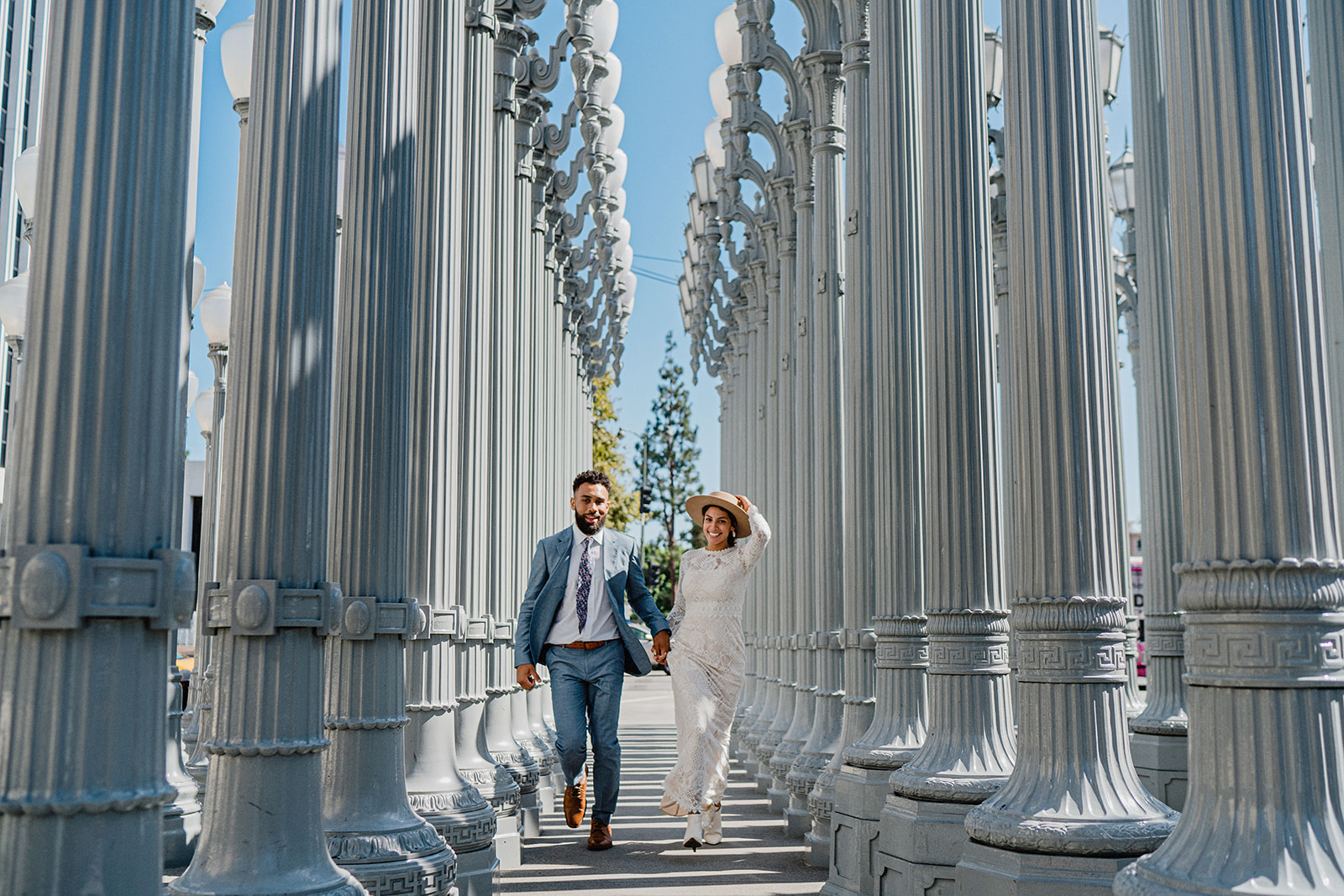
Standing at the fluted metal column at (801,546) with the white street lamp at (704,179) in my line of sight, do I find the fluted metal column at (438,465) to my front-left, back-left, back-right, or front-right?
back-left

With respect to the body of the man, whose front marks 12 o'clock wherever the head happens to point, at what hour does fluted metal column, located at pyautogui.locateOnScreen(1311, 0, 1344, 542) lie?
The fluted metal column is roughly at 10 o'clock from the man.

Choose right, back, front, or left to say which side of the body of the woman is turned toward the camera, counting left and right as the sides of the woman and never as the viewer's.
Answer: front

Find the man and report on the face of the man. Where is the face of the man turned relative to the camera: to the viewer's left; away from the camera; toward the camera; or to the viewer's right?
toward the camera

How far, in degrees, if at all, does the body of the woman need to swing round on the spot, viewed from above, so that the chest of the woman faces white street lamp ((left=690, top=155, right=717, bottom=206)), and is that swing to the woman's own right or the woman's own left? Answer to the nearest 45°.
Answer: approximately 180°

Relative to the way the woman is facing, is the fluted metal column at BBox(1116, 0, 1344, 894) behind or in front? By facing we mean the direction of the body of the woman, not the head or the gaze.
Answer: in front

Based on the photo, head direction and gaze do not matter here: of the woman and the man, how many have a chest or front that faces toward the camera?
2

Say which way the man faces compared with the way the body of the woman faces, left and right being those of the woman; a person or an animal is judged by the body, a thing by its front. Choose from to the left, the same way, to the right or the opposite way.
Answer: the same way

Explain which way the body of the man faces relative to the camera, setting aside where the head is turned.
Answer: toward the camera

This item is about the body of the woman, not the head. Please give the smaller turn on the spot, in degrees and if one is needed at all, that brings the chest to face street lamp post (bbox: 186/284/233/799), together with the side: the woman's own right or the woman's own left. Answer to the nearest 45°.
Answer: approximately 135° to the woman's own right

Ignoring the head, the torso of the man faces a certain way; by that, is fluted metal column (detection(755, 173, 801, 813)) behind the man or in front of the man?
behind

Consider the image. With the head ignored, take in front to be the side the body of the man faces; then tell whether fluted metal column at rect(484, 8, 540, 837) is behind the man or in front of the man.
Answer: behind

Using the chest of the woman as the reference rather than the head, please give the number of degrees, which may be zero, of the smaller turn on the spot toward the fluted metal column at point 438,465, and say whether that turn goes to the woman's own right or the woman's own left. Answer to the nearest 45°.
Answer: approximately 45° to the woman's own right

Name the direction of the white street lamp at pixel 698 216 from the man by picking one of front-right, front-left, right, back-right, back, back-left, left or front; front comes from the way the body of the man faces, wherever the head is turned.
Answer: back

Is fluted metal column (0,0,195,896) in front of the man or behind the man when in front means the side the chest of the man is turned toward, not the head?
in front
